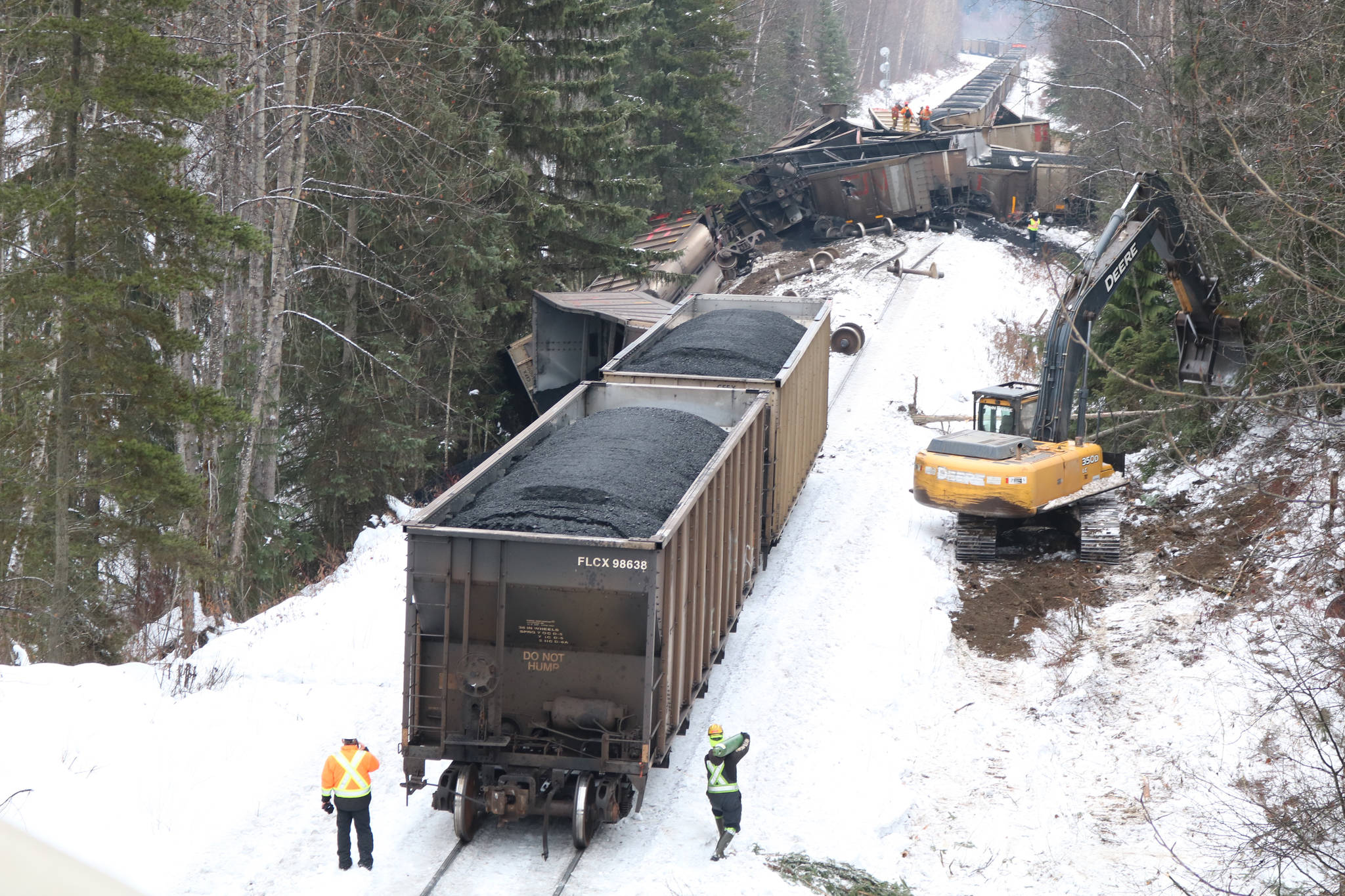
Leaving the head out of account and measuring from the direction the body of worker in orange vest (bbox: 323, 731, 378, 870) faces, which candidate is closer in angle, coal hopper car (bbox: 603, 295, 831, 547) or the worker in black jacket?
the coal hopper car

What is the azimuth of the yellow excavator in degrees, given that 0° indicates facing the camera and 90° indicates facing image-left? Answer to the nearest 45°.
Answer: approximately 225°

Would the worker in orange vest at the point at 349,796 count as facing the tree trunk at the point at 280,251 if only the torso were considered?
yes

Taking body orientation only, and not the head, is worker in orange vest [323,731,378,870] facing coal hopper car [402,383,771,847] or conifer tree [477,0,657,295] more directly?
the conifer tree

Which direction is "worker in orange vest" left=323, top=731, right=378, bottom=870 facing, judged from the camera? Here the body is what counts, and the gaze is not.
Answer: away from the camera

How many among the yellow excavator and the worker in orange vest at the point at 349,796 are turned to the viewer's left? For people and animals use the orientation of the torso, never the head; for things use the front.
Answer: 0

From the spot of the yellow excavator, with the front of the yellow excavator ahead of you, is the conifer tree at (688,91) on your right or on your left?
on your left

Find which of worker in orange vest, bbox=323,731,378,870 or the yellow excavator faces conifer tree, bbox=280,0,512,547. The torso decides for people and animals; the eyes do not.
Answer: the worker in orange vest

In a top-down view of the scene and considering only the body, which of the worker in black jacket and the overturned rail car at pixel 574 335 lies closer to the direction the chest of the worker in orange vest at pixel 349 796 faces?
the overturned rail car

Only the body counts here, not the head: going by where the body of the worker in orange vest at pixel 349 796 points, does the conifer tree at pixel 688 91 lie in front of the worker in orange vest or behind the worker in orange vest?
in front

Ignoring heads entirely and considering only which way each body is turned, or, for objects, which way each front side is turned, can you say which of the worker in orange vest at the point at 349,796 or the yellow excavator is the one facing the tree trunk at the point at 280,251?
the worker in orange vest
